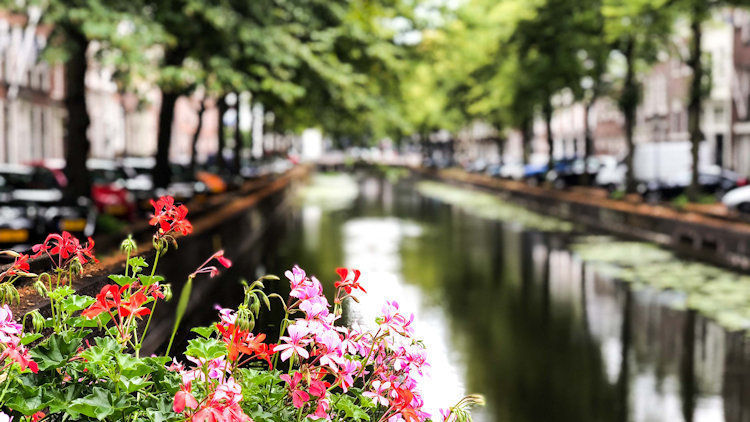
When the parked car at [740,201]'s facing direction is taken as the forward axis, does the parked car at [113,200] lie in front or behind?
in front

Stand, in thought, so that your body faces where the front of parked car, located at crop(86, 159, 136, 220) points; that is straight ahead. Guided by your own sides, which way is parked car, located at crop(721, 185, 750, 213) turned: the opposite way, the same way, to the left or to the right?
the opposite way

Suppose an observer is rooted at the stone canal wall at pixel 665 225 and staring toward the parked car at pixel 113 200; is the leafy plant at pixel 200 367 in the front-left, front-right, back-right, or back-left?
front-left
